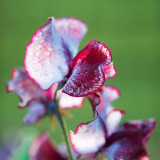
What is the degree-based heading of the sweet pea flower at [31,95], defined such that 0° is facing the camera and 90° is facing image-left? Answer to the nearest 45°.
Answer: approximately 90°
